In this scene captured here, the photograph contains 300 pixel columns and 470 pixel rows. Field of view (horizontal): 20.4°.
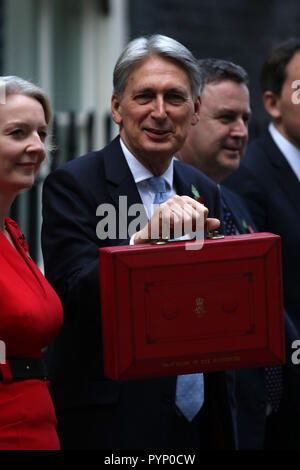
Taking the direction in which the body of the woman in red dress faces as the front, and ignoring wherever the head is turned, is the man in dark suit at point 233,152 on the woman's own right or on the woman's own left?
on the woman's own left

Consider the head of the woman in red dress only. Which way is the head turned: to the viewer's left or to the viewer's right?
to the viewer's right

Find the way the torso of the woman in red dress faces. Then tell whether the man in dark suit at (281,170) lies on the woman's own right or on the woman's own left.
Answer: on the woman's own left

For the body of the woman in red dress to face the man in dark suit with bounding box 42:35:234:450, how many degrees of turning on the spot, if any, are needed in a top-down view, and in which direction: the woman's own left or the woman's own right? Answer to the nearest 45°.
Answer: approximately 90° to the woman's own left

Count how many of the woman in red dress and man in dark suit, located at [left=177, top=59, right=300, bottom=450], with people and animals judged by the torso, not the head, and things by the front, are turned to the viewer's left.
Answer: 0
